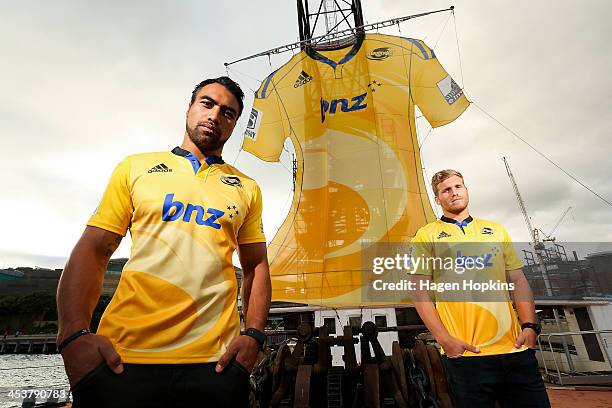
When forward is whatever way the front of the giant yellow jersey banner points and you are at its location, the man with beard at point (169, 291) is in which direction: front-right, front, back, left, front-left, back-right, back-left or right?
front

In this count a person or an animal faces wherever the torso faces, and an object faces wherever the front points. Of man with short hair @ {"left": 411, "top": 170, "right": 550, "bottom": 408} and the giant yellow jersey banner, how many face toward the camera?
2

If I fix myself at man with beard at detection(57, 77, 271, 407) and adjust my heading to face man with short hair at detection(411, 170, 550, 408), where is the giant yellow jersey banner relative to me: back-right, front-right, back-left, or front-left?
front-left

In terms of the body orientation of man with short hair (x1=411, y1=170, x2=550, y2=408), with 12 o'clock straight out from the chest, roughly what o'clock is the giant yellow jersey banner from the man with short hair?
The giant yellow jersey banner is roughly at 5 o'clock from the man with short hair.

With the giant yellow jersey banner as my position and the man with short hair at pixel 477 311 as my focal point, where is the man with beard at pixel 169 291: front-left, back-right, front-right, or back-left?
front-right

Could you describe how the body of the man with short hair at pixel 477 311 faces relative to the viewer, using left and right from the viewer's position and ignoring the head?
facing the viewer

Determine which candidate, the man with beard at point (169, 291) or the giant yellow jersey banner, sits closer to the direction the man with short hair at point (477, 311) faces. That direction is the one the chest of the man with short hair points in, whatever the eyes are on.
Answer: the man with beard

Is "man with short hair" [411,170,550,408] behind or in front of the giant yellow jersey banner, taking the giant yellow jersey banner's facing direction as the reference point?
in front

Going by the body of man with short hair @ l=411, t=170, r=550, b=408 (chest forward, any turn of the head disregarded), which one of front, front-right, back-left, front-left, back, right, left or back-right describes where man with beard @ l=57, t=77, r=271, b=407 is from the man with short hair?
front-right

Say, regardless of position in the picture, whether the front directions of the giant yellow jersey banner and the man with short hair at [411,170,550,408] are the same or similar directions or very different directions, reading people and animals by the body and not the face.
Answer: same or similar directions
